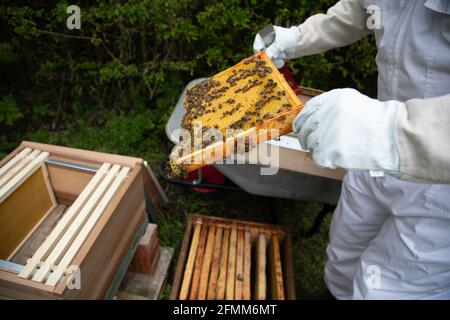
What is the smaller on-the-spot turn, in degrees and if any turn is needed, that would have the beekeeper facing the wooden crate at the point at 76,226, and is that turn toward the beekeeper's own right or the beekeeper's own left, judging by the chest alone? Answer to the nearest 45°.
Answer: approximately 45° to the beekeeper's own right

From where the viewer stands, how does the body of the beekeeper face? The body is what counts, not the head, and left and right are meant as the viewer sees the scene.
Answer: facing the viewer and to the left of the viewer
